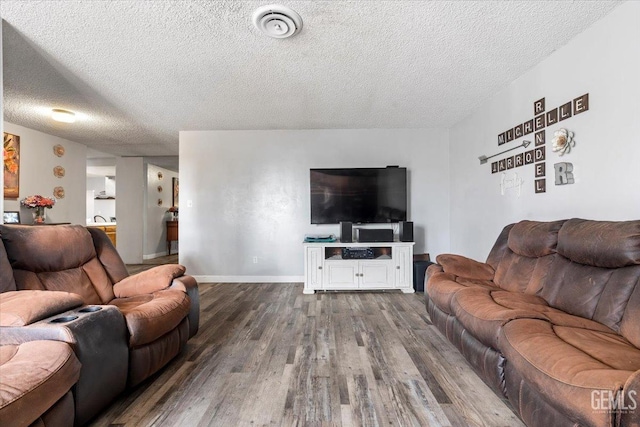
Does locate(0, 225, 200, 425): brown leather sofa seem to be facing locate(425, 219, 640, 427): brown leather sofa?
yes

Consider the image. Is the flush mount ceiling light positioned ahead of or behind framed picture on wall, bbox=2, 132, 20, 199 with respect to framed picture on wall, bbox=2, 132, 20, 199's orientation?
ahead

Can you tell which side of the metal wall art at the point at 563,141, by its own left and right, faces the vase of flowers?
front

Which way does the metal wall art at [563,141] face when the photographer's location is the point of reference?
facing the viewer and to the left of the viewer

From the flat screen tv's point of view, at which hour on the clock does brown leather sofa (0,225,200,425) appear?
The brown leather sofa is roughly at 1 o'clock from the flat screen tv.

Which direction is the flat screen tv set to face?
toward the camera

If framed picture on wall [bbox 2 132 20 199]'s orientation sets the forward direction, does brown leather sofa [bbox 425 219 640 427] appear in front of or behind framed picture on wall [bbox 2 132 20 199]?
in front

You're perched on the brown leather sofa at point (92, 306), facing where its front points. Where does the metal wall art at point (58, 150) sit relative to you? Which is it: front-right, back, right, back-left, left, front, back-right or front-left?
back-left

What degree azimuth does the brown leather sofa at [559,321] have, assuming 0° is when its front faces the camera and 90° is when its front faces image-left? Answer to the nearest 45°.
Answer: approximately 45°

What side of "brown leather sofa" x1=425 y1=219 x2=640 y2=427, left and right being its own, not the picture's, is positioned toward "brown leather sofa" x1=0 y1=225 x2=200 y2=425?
front

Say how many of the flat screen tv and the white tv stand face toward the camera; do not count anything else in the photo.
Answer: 2

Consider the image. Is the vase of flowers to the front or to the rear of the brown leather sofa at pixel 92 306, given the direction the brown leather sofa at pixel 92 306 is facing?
to the rear

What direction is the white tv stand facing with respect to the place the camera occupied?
facing the viewer

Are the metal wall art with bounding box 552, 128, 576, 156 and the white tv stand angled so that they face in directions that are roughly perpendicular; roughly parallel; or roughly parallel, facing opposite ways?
roughly perpendicular
